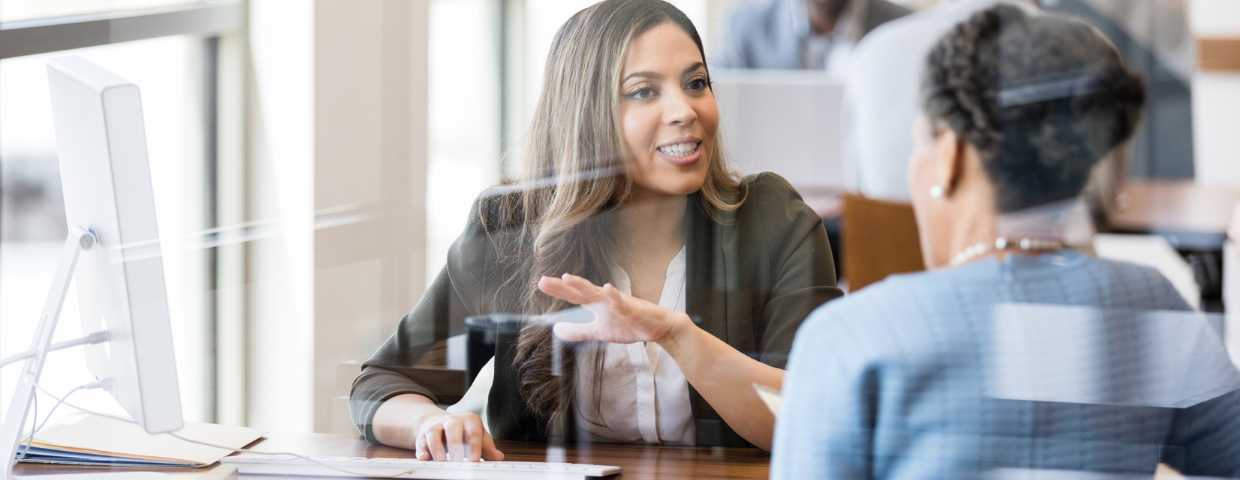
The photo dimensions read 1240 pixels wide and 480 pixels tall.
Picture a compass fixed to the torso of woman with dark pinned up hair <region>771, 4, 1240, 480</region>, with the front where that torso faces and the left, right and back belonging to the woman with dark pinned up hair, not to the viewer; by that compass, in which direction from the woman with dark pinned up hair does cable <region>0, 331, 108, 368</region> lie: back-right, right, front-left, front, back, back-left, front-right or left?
front-left

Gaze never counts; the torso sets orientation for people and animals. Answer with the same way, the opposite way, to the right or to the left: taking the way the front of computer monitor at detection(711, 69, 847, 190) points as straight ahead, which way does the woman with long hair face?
the opposite way

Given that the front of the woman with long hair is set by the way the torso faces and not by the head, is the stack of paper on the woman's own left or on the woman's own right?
on the woman's own right

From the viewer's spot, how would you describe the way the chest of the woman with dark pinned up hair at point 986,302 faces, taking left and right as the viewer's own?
facing away from the viewer and to the left of the viewer

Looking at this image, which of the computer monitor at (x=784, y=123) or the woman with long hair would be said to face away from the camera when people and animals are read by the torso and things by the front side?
the computer monitor

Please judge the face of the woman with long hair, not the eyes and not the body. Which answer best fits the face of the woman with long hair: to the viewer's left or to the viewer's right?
to the viewer's right

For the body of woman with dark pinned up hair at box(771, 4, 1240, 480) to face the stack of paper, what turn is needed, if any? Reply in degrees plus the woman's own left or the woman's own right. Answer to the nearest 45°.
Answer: approximately 45° to the woman's own left

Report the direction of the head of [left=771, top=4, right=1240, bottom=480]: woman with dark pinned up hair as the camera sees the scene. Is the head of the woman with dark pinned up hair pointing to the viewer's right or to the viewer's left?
to the viewer's left

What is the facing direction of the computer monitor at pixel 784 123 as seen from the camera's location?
facing away from the viewer
